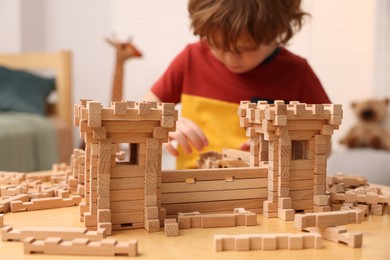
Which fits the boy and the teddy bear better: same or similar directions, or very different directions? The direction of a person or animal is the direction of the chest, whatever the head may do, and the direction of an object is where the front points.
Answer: same or similar directions

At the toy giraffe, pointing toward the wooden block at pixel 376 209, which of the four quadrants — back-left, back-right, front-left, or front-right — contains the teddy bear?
front-left

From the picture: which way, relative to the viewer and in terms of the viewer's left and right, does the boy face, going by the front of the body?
facing the viewer

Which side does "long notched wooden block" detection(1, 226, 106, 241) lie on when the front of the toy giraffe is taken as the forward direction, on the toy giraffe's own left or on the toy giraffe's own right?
on the toy giraffe's own right

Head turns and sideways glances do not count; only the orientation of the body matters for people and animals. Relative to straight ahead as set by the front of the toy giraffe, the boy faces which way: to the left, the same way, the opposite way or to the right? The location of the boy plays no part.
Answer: to the right

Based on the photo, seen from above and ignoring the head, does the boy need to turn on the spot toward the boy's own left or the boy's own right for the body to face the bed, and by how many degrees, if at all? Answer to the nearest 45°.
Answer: approximately 135° to the boy's own right

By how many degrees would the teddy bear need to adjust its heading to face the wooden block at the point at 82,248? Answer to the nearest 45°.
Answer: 0° — it already faces it

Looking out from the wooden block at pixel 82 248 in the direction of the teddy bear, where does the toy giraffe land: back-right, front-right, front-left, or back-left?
front-left

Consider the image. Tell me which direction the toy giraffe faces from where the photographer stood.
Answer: facing to the right of the viewer

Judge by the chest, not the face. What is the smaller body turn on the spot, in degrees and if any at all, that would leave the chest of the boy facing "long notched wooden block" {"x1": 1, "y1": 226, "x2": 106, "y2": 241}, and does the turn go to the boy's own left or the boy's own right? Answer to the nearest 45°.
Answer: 0° — they already face it

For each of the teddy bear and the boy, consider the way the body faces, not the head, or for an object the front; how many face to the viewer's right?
0

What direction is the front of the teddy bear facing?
toward the camera
